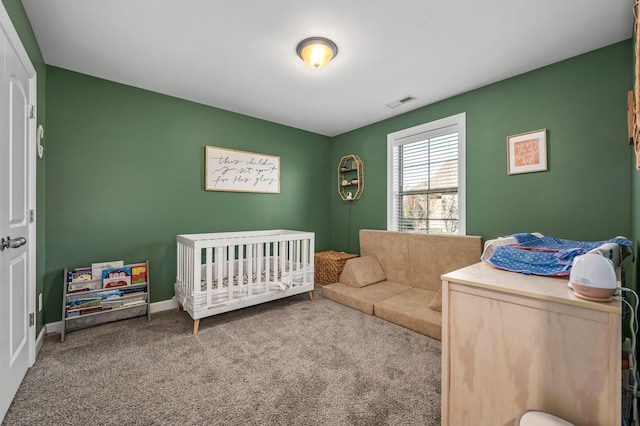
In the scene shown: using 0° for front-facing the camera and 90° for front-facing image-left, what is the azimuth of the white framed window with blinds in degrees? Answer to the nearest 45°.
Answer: approximately 45°

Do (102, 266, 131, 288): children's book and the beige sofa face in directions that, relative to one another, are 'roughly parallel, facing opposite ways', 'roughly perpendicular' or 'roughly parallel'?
roughly perpendicular

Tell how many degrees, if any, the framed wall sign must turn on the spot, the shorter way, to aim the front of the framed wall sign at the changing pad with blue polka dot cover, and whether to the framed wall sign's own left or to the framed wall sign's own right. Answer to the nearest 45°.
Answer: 0° — it already faces it
